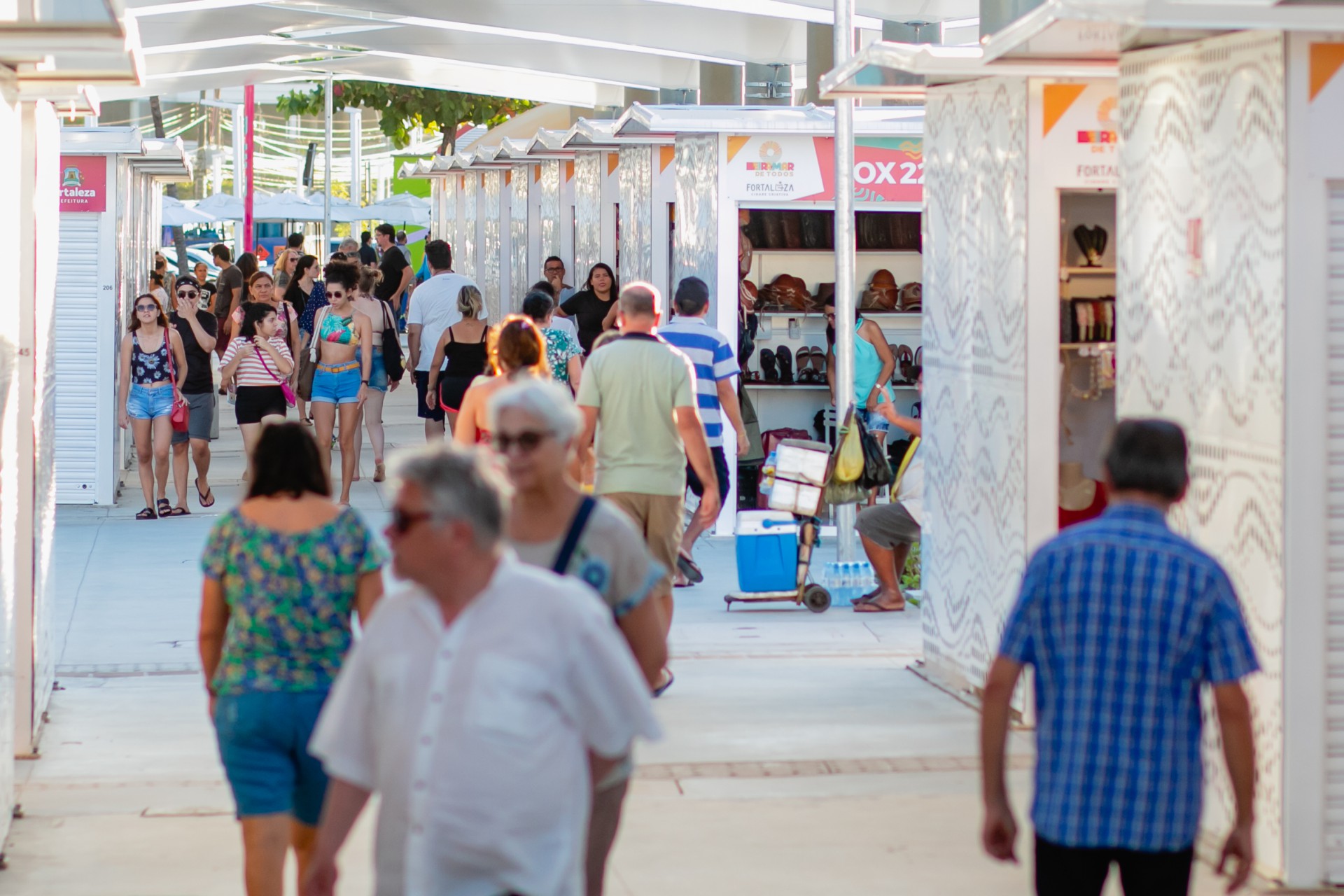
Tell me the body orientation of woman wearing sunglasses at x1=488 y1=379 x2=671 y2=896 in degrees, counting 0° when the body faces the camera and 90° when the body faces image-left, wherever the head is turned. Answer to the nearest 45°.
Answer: approximately 45°

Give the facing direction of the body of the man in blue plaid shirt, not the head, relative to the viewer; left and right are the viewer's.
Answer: facing away from the viewer

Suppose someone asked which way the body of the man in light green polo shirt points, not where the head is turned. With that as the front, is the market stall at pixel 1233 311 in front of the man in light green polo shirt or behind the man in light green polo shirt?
behind

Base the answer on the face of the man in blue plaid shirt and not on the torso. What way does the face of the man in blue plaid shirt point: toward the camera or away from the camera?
away from the camera

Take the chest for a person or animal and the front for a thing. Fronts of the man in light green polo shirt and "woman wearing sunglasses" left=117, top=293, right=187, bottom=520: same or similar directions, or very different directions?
very different directions

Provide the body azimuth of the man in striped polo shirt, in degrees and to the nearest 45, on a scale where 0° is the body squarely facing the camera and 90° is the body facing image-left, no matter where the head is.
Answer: approximately 180°

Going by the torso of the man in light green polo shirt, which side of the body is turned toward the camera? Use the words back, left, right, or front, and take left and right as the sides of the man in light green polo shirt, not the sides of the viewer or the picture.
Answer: back

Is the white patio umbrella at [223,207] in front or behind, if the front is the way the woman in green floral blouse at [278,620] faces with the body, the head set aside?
in front

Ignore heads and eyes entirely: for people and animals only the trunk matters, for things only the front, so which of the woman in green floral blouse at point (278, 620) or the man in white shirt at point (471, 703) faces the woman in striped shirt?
the woman in green floral blouse

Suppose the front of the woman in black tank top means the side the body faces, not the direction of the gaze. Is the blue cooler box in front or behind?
behind

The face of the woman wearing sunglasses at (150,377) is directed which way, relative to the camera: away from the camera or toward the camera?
toward the camera

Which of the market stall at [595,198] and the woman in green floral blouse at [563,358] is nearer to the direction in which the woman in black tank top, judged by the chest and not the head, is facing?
the market stall
